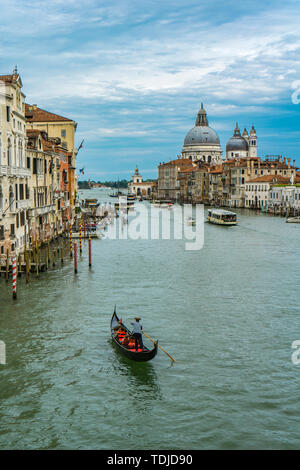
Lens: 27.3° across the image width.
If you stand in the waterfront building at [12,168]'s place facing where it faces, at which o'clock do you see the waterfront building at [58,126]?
the waterfront building at [58,126] is roughly at 8 o'clock from the waterfront building at [12,168].

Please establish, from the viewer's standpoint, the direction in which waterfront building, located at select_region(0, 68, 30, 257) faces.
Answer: facing the viewer and to the right of the viewer
